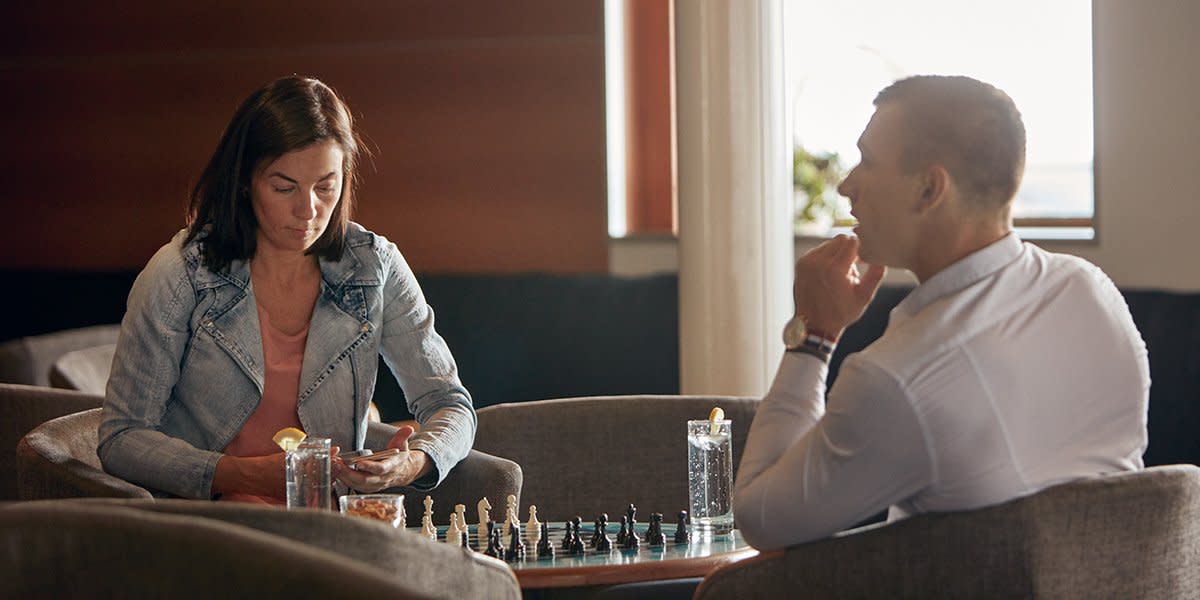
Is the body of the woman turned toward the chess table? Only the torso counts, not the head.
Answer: yes

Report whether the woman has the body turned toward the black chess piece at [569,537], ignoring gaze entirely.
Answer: yes

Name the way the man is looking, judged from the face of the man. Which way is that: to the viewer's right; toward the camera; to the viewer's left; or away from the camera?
to the viewer's left

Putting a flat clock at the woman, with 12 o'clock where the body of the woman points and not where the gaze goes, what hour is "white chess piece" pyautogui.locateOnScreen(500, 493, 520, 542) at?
The white chess piece is roughly at 12 o'clock from the woman.

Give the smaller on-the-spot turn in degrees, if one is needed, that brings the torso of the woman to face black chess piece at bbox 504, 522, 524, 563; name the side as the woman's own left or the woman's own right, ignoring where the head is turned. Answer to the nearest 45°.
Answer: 0° — they already face it

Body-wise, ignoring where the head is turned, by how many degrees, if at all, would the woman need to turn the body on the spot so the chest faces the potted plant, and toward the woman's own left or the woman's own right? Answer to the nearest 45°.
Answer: approximately 90° to the woman's own left

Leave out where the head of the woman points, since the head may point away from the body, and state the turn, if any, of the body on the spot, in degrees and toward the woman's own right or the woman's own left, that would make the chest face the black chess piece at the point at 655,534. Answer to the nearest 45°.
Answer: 0° — they already face it

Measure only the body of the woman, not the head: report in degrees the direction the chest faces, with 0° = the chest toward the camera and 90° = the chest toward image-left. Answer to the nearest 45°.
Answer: approximately 315°

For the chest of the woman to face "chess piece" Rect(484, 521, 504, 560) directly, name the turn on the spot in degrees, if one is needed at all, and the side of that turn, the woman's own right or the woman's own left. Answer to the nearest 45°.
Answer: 0° — they already face it

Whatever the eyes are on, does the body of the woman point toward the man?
yes

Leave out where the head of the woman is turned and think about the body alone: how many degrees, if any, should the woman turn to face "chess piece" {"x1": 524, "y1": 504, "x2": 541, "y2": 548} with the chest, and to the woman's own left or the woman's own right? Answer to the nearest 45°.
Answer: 0° — they already face it

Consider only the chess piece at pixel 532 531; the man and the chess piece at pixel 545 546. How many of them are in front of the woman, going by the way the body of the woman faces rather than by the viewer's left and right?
3
